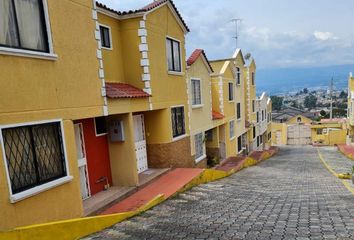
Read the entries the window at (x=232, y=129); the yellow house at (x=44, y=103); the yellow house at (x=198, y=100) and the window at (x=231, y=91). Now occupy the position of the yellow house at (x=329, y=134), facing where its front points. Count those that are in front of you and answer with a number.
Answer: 4

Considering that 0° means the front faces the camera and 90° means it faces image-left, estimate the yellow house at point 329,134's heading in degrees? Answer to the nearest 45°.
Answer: approximately 0°

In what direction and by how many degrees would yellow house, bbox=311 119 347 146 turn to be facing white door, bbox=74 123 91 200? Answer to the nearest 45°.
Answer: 0° — it already faces it

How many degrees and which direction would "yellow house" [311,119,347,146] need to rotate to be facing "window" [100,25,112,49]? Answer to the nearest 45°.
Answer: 0° — it already faces it

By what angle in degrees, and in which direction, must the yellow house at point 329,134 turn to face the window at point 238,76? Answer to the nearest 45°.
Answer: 0° — it already faces it

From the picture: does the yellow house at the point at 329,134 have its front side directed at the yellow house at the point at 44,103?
yes

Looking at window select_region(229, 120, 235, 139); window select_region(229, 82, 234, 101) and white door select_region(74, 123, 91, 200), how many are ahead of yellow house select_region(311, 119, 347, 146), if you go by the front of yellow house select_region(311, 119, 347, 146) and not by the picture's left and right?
3

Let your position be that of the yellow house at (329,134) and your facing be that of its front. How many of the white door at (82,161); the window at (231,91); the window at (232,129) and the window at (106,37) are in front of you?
4

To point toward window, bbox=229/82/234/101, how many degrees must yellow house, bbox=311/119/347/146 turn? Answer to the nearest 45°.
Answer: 0° — it already faces it
